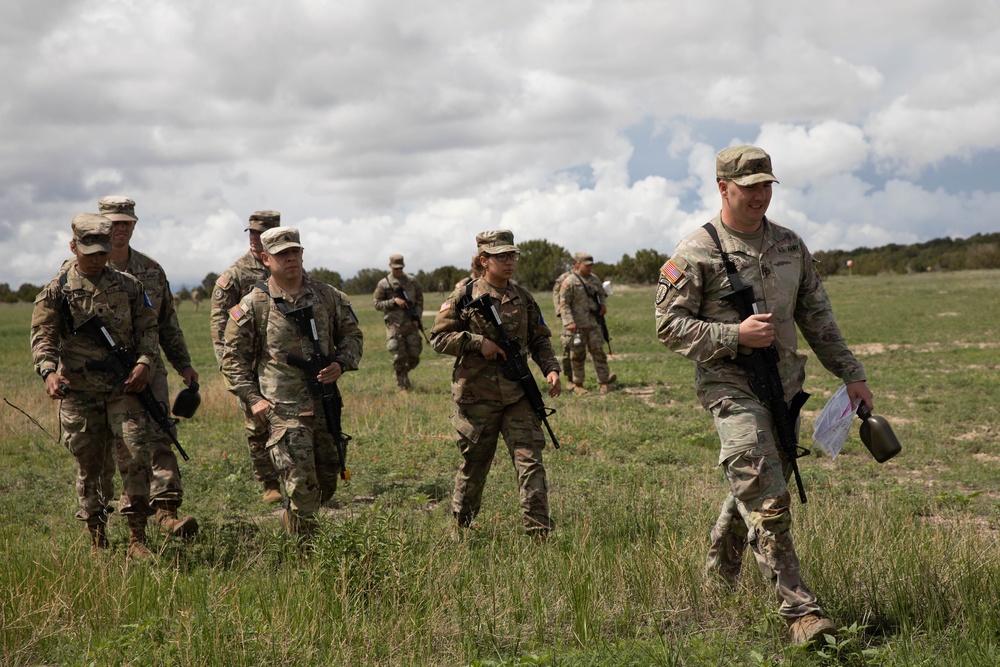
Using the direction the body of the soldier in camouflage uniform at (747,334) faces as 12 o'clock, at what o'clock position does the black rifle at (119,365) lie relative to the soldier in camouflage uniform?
The black rifle is roughly at 5 o'clock from the soldier in camouflage uniform.

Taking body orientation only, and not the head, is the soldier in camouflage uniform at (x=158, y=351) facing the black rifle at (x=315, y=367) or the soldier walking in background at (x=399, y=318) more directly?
the black rifle

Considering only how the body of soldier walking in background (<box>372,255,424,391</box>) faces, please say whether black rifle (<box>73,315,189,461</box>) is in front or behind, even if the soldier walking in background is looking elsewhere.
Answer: in front

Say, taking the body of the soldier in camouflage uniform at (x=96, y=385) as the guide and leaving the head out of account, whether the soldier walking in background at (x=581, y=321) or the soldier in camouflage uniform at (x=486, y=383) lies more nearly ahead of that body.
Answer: the soldier in camouflage uniform

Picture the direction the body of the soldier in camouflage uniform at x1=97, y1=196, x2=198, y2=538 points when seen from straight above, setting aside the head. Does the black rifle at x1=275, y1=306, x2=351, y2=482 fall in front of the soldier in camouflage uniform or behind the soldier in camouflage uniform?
in front

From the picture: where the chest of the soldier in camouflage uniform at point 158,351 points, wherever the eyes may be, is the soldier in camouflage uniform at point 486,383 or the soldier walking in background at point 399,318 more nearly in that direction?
the soldier in camouflage uniform

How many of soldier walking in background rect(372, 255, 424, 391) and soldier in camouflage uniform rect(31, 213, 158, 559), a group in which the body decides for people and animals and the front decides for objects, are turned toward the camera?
2

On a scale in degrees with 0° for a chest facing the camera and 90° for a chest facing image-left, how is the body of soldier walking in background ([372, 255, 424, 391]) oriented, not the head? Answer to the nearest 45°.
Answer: approximately 0°

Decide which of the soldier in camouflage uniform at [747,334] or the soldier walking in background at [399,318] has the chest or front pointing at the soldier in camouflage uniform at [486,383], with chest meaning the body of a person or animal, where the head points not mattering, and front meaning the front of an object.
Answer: the soldier walking in background

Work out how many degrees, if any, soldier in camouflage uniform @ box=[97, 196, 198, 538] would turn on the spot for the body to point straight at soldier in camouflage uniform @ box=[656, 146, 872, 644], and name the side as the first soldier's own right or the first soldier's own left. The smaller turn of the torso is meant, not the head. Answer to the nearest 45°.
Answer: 0° — they already face them

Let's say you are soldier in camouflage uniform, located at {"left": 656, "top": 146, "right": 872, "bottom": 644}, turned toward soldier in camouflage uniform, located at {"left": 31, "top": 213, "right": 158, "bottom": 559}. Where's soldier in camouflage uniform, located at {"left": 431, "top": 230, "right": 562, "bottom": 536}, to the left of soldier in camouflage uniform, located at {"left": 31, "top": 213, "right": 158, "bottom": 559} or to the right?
right
